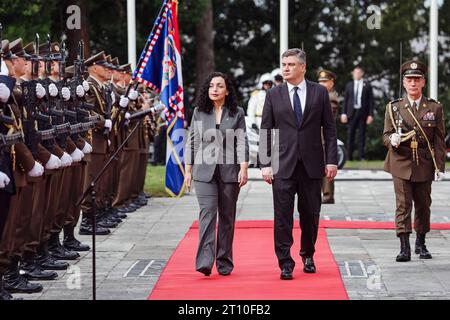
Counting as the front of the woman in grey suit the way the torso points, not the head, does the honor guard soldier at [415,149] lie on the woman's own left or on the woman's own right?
on the woman's own left

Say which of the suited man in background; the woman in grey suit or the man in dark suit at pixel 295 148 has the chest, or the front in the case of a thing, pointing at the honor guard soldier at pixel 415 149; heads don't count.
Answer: the suited man in background

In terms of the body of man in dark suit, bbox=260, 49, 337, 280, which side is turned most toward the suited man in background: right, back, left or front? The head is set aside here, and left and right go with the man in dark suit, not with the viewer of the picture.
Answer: back

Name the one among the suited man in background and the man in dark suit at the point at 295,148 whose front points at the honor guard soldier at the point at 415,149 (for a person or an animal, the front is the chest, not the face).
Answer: the suited man in background

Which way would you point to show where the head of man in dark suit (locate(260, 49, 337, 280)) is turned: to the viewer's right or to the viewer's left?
to the viewer's left

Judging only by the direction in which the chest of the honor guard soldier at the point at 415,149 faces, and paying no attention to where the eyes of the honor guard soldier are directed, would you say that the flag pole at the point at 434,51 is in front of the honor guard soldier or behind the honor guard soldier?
behind
